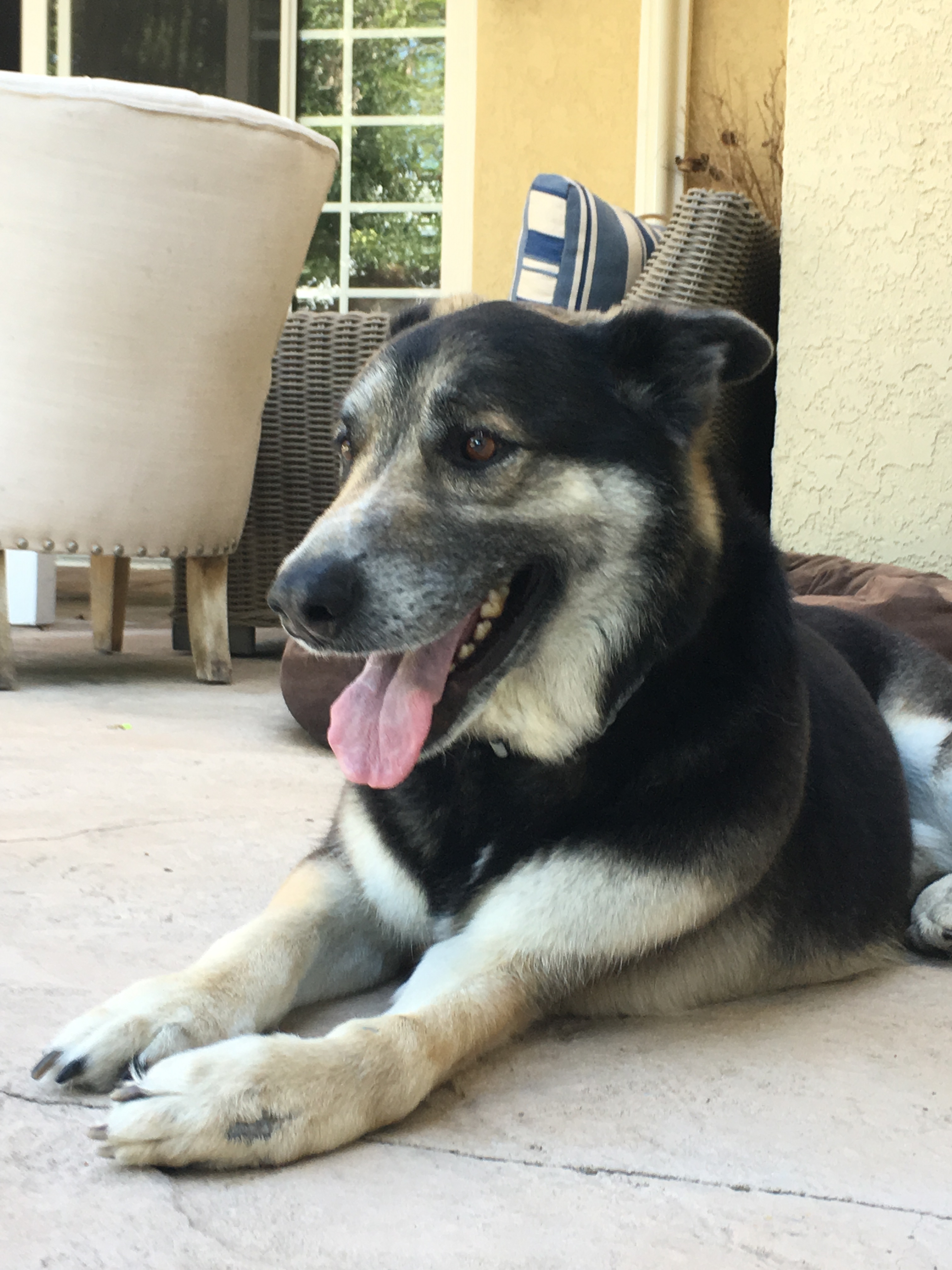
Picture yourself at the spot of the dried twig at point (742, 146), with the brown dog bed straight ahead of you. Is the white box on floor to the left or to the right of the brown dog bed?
right

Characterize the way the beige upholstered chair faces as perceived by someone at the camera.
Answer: facing away from the viewer and to the left of the viewer

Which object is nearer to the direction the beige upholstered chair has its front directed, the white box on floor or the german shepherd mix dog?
the white box on floor

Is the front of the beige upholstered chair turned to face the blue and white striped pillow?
no

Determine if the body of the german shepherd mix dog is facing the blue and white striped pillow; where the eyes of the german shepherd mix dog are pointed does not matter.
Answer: no

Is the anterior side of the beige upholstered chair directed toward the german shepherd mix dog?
no

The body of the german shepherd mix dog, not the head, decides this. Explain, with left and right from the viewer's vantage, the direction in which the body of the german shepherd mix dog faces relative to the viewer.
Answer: facing the viewer and to the left of the viewer

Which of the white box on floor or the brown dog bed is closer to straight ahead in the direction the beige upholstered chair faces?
the white box on floor

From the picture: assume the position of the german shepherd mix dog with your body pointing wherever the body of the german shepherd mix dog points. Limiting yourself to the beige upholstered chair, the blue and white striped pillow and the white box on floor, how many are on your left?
0

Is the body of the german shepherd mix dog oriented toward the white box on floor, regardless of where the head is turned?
no

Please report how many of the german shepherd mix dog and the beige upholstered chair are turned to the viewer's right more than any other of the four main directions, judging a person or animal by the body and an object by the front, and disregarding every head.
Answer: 0

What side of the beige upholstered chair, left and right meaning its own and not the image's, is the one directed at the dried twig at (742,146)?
right

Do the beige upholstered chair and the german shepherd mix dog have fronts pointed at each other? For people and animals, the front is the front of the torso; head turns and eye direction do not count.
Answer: no
